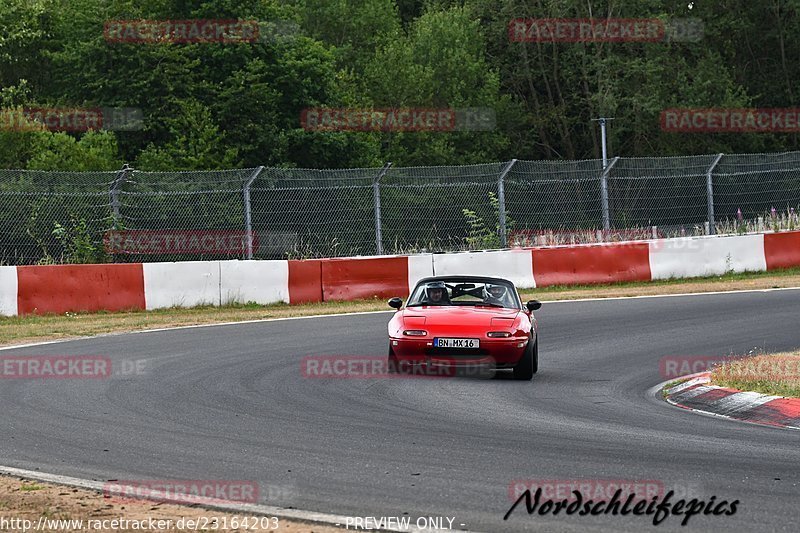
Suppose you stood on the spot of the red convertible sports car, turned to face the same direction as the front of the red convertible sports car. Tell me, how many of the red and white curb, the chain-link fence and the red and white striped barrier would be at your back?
2

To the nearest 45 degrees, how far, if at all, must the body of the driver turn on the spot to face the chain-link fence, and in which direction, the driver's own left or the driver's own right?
approximately 180°

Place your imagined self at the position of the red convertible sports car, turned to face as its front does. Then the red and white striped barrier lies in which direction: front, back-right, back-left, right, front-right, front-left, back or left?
back

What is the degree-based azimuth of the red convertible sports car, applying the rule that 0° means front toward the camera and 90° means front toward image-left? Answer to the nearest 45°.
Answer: approximately 0°

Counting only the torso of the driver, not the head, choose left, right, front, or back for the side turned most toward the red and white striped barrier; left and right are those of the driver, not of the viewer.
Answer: back

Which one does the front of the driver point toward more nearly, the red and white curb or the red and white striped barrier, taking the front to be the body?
the red and white curb

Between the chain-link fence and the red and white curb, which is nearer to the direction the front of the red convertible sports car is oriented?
the red and white curb

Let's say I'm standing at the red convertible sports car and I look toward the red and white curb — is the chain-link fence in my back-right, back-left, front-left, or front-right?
back-left

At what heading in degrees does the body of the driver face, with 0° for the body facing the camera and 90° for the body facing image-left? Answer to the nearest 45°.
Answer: approximately 0°
